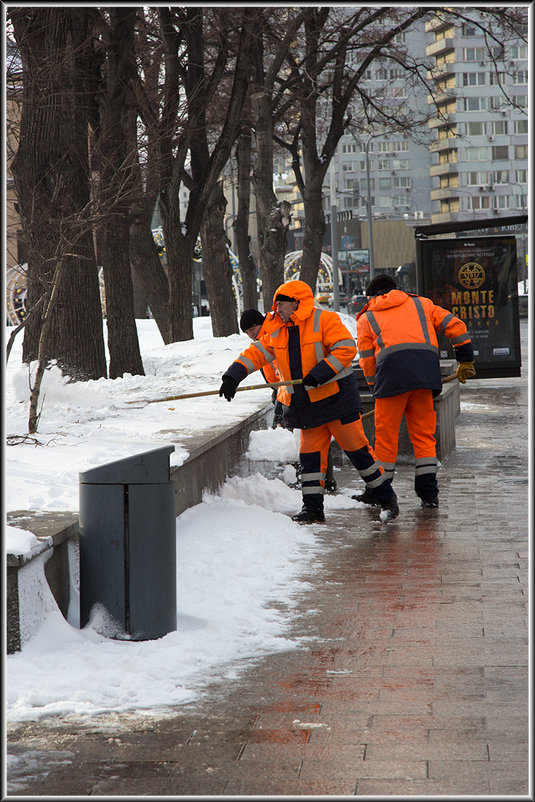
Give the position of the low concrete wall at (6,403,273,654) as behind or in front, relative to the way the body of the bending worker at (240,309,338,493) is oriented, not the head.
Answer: in front

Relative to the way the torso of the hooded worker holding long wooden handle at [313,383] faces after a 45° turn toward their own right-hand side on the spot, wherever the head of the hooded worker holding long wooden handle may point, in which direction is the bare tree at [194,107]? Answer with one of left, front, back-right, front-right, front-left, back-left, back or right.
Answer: right

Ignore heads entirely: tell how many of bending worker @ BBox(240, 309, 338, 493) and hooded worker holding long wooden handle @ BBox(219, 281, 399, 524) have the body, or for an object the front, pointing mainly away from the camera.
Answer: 0

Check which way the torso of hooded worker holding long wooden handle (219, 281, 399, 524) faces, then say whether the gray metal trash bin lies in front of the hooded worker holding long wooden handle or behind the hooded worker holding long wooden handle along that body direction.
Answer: in front

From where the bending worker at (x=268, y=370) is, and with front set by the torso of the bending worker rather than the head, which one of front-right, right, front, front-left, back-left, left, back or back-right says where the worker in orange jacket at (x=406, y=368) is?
left

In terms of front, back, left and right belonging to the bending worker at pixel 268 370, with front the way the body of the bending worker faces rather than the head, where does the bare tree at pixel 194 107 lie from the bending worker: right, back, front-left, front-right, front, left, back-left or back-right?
back-right

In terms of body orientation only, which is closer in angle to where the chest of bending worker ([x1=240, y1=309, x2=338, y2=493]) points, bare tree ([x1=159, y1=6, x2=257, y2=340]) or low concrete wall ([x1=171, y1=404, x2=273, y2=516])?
the low concrete wall

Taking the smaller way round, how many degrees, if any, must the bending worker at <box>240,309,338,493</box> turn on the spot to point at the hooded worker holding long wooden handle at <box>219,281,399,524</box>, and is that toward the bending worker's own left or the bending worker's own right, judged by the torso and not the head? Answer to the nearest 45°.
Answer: approximately 45° to the bending worker's own left

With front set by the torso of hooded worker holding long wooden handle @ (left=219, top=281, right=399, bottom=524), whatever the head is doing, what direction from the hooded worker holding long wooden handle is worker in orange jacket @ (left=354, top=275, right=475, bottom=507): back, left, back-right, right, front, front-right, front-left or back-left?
back

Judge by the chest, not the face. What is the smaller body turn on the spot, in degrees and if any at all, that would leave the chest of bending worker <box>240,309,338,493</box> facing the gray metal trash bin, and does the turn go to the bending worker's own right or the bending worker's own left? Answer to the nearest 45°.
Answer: approximately 45° to the bending worker's own left

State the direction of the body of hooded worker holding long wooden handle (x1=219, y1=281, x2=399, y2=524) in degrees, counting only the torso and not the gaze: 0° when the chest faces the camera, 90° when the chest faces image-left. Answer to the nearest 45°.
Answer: approximately 45°

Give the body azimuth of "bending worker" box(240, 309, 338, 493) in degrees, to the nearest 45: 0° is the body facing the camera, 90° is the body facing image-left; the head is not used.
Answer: approximately 45°

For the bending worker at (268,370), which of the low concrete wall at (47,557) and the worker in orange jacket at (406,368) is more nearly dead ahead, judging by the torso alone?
the low concrete wall

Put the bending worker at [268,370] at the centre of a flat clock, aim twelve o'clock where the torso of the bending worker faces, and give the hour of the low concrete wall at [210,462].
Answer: The low concrete wall is roughly at 11 o'clock from the bending worker.
